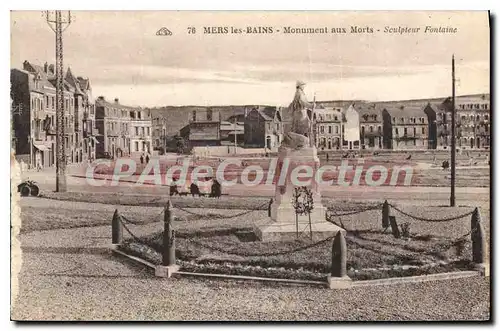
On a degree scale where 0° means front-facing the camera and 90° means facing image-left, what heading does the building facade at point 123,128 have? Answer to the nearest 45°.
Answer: approximately 315°

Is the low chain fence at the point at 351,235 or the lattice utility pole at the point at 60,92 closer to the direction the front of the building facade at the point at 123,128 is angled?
the low chain fence
